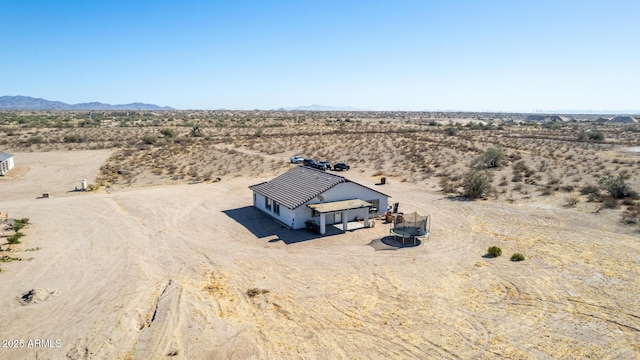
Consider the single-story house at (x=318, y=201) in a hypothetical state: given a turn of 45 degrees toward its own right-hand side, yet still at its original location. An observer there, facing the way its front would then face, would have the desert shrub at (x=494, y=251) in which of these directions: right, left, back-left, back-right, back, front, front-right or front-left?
back-right

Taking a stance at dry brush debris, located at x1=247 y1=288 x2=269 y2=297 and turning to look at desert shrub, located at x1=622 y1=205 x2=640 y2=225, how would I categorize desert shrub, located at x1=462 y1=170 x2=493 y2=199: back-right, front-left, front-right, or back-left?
front-left

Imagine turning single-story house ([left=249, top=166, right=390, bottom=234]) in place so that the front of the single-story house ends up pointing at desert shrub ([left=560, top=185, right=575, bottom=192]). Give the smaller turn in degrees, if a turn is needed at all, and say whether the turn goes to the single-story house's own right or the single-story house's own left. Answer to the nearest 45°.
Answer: approximately 135° to the single-story house's own right

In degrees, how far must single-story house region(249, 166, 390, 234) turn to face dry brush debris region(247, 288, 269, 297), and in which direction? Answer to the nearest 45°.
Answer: approximately 135° to its left

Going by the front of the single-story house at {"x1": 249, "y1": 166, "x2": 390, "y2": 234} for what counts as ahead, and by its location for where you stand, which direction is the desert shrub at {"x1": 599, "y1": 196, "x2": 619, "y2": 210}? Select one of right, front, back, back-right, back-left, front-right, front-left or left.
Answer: back-right
